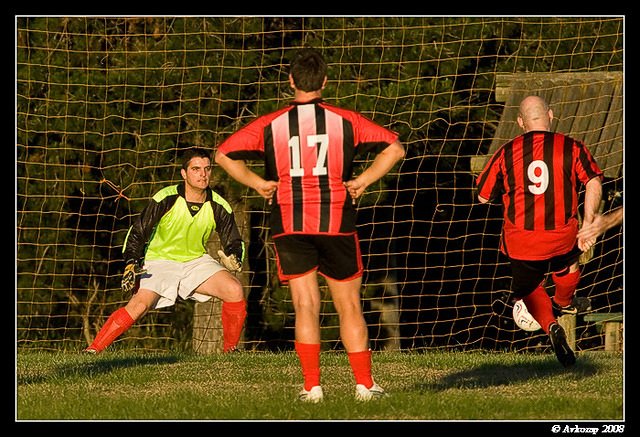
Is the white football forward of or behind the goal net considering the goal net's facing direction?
forward

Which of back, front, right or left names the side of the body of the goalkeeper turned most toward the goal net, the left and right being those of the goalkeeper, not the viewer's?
back

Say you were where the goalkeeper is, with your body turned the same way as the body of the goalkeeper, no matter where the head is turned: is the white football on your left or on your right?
on your left

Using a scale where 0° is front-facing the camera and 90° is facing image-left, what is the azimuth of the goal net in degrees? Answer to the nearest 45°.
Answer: approximately 0°

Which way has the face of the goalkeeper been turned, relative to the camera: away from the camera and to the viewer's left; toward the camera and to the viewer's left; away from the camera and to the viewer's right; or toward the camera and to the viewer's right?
toward the camera and to the viewer's right

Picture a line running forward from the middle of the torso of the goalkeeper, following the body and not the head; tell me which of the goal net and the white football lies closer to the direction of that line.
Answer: the white football

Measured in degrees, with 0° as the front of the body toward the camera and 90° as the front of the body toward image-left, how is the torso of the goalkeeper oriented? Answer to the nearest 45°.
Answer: approximately 0°

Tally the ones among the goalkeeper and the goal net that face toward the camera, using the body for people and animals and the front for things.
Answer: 2

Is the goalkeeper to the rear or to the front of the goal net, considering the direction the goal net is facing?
to the front
